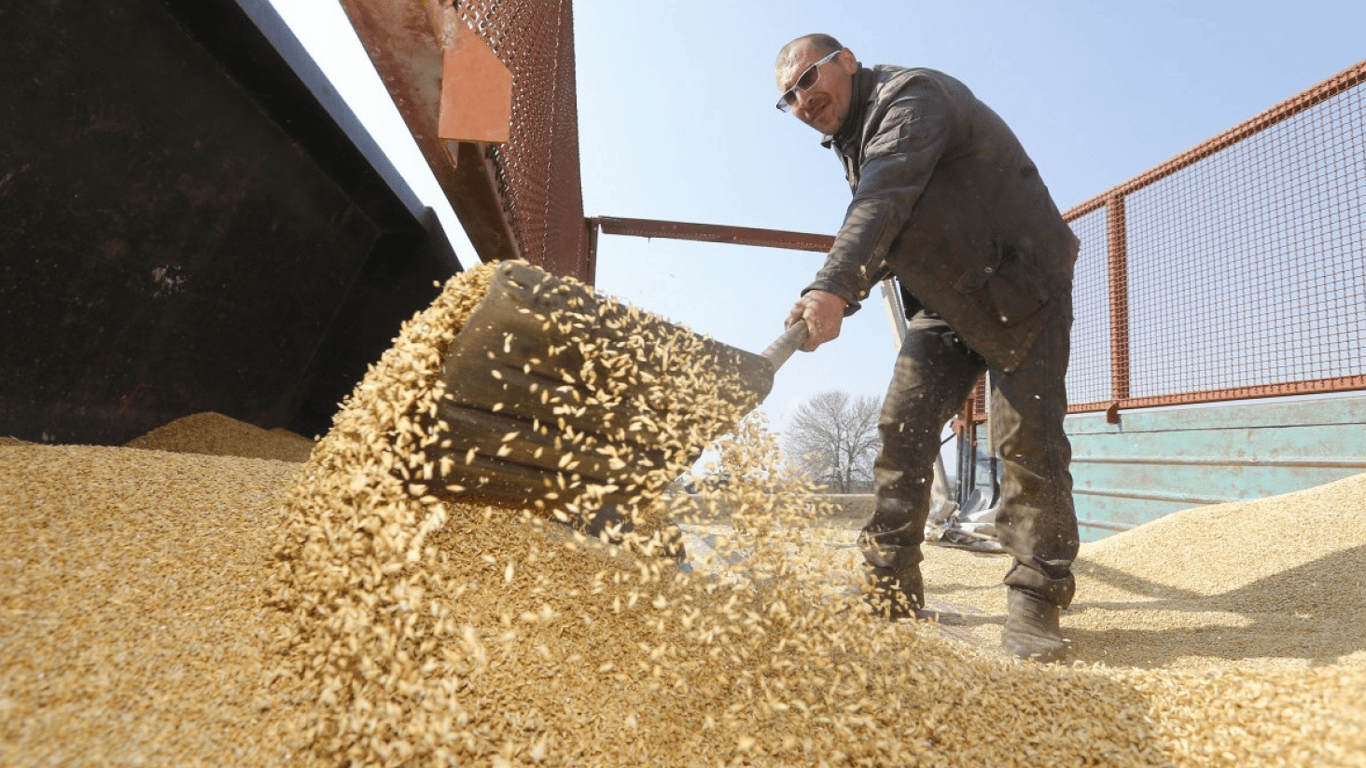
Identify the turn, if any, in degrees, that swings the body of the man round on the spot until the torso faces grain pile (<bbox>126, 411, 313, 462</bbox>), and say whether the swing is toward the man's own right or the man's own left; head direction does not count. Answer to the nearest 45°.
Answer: approximately 45° to the man's own right

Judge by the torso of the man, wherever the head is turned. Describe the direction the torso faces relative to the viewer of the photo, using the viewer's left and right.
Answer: facing the viewer and to the left of the viewer
